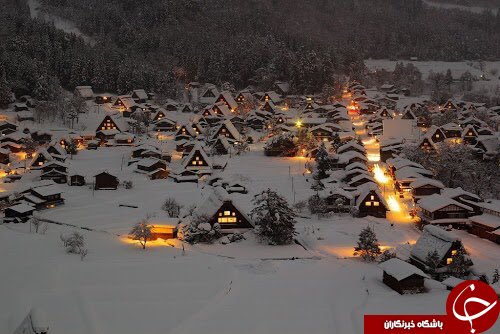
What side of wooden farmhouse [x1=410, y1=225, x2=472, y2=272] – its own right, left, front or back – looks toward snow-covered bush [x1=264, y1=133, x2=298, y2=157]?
back

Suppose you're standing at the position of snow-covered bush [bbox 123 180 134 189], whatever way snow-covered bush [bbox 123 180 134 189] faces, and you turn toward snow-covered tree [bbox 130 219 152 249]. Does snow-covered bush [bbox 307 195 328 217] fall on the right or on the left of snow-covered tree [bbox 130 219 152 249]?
left

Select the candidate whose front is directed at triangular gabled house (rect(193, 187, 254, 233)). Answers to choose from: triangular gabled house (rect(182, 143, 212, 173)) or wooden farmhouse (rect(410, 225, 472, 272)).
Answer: triangular gabled house (rect(182, 143, 212, 173))

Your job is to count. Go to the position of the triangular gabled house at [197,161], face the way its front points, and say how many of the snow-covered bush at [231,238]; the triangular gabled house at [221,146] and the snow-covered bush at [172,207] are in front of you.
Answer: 2

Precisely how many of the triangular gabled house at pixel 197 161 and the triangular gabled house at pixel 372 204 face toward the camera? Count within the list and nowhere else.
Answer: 2

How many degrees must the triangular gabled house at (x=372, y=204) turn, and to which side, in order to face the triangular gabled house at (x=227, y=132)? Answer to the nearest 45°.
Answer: approximately 135° to its right

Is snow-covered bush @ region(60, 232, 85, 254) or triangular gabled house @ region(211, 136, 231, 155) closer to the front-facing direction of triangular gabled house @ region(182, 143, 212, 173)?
the snow-covered bush

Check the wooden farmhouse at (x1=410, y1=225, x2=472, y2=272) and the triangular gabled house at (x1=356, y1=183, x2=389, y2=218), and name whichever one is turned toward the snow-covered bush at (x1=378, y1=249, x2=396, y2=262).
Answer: the triangular gabled house

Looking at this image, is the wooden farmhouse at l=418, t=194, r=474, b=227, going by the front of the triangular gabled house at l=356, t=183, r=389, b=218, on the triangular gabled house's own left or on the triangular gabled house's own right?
on the triangular gabled house's own left

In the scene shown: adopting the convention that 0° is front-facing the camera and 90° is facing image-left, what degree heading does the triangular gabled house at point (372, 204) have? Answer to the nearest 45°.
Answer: approximately 0°

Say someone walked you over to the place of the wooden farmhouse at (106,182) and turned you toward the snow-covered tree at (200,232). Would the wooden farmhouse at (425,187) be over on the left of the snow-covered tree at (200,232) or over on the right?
left

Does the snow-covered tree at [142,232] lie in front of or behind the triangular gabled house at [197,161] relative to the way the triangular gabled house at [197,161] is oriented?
in front
